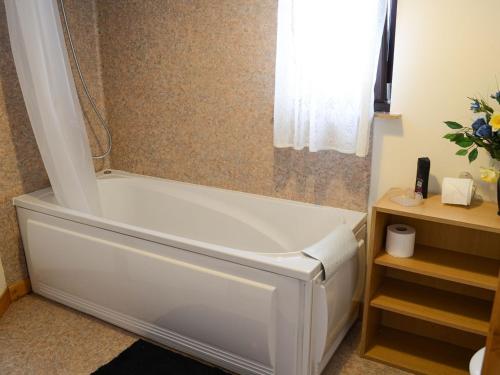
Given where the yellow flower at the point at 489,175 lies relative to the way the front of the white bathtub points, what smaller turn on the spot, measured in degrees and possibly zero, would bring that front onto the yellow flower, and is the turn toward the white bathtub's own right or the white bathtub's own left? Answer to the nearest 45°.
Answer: approximately 135° to the white bathtub's own left

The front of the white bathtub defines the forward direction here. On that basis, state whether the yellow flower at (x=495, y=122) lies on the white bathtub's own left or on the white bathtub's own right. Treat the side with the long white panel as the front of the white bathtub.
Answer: on the white bathtub's own left

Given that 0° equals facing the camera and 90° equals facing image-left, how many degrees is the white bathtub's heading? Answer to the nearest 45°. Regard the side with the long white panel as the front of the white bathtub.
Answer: approximately 45°

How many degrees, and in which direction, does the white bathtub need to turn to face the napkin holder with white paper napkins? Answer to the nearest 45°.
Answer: approximately 135° to its left

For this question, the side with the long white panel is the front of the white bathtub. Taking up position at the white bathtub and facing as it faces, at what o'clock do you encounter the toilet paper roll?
The toilet paper roll is roughly at 8 o'clock from the white bathtub.

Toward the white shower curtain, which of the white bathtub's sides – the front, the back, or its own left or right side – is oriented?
right

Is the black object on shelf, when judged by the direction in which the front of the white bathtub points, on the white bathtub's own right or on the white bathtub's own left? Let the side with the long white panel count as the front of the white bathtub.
on the white bathtub's own left
